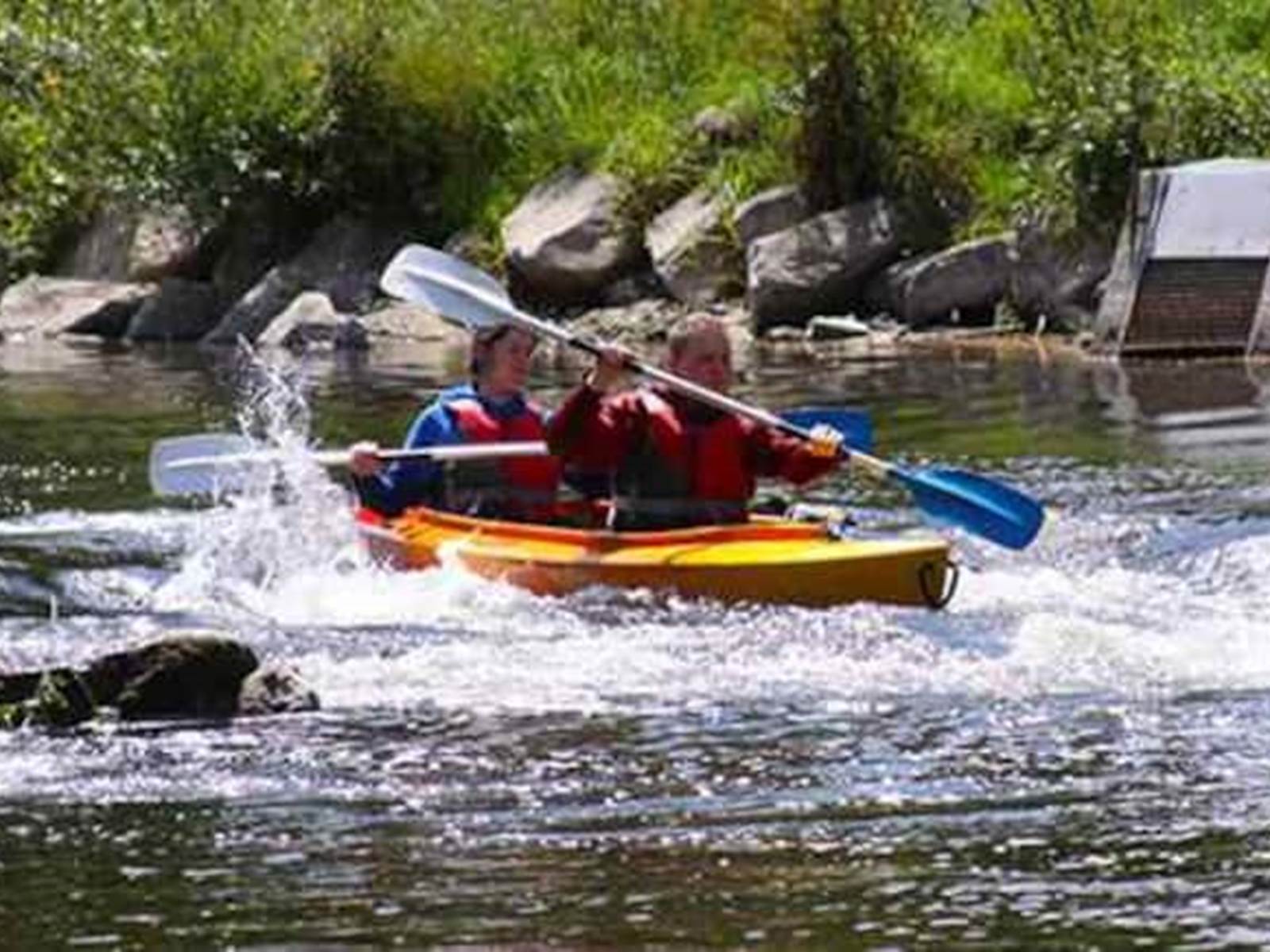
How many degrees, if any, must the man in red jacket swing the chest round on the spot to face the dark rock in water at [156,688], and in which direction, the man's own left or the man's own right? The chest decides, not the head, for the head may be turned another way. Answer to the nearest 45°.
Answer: approximately 90° to the man's own right

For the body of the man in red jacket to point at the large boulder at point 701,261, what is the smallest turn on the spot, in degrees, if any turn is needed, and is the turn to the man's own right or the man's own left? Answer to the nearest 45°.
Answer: approximately 135° to the man's own left

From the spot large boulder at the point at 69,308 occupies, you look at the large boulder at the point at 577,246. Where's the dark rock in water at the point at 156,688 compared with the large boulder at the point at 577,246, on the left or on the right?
right

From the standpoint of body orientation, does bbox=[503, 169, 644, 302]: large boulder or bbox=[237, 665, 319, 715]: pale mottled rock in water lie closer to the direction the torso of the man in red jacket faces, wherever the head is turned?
the pale mottled rock in water

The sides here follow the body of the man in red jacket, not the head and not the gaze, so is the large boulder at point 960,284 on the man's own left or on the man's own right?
on the man's own left

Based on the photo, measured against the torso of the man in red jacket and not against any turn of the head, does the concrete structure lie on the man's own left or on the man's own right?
on the man's own left

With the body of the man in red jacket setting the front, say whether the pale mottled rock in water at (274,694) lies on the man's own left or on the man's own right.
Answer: on the man's own right
